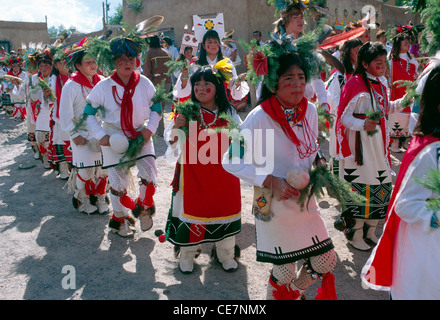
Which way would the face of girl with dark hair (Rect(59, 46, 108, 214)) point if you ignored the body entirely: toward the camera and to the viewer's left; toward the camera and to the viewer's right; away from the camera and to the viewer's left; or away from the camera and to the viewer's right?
toward the camera and to the viewer's right

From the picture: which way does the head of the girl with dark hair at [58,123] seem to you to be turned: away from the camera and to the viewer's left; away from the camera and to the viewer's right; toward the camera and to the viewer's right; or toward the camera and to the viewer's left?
toward the camera and to the viewer's right

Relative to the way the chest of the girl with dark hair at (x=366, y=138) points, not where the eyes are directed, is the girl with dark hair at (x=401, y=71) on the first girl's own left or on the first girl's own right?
on the first girl's own left

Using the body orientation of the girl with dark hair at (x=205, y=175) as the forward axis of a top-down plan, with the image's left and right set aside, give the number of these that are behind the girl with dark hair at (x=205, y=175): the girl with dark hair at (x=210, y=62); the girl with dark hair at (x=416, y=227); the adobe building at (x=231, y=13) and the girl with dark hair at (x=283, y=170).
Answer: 2

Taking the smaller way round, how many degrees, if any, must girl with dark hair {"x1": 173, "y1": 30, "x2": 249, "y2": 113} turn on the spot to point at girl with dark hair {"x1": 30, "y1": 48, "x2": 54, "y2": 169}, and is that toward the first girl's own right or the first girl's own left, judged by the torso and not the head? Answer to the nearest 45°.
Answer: approximately 135° to the first girl's own right

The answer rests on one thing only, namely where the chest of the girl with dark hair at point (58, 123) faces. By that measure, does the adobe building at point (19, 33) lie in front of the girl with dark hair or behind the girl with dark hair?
behind

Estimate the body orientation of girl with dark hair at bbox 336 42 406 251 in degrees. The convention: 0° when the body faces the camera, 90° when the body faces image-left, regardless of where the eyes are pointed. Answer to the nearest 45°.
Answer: approximately 315°

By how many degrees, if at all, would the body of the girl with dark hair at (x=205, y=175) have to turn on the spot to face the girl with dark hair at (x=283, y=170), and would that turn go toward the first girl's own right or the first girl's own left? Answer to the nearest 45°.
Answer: approximately 45° to the first girl's own left

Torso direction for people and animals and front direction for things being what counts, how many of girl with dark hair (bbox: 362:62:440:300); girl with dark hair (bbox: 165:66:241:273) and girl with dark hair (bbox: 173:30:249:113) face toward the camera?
2

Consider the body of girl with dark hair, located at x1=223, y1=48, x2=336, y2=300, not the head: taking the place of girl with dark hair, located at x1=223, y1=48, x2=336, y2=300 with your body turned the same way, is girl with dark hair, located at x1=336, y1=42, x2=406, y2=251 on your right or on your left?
on your left

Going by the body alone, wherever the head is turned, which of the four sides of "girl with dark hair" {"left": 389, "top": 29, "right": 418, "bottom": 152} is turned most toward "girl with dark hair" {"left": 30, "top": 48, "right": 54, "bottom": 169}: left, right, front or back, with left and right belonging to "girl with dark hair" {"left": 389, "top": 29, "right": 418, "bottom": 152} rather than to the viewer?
right

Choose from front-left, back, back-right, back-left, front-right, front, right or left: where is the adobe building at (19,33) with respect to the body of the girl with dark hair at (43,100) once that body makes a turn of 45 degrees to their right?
back
